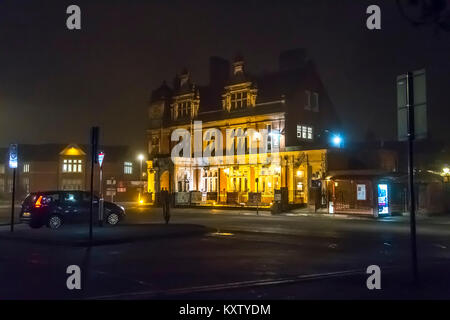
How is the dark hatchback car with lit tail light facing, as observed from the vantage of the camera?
facing away from the viewer and to the right of the viewer

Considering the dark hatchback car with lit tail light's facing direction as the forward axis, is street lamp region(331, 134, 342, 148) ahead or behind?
ahead
